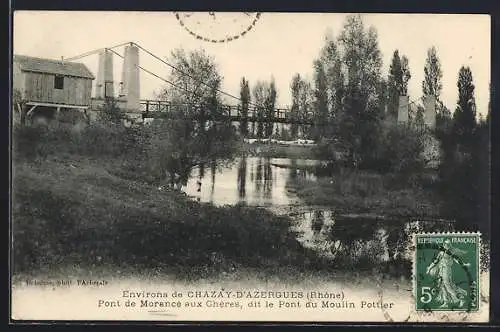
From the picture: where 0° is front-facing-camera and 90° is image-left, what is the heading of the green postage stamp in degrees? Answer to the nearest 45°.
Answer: approximately 0°
